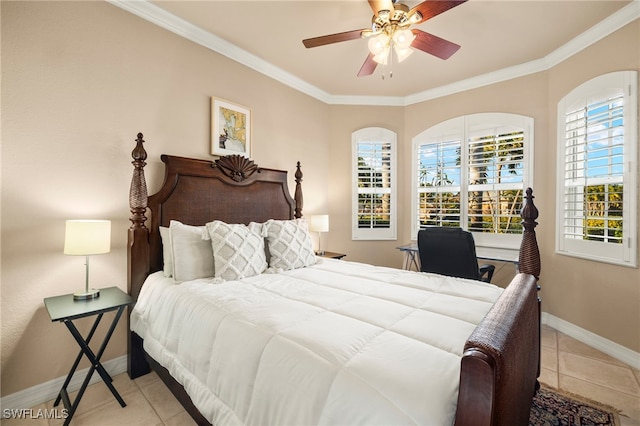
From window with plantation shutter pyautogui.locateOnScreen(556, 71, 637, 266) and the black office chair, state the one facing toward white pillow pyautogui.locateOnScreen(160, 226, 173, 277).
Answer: the window with plantation shutter

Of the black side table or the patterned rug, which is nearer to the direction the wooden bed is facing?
the patterned rug

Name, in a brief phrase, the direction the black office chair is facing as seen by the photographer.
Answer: facing away from the viewer and to the right of the viewer

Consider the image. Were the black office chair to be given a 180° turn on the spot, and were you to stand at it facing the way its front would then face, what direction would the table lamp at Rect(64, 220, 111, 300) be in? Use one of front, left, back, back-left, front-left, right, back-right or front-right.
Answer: front

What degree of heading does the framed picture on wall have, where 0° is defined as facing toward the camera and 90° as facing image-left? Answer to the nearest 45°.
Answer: approximately 315°

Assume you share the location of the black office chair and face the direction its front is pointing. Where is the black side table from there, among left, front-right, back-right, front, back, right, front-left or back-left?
back

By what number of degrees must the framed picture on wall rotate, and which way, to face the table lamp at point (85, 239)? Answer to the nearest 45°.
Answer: approximately 90° to its right
